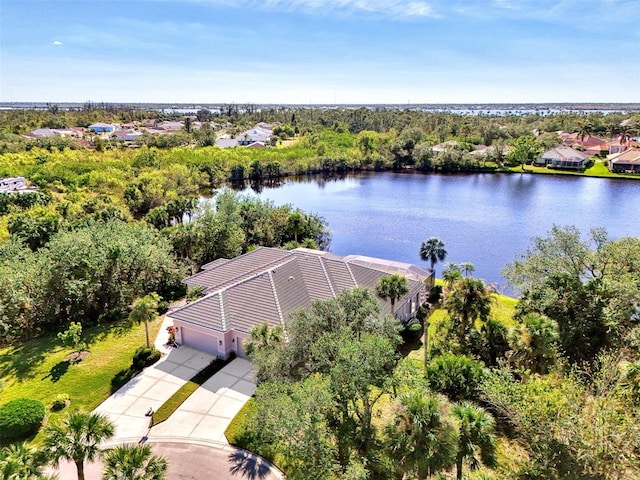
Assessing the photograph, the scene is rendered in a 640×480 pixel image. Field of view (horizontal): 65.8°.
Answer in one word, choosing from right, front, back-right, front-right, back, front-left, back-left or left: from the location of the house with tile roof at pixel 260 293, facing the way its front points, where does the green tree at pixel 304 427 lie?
front-left

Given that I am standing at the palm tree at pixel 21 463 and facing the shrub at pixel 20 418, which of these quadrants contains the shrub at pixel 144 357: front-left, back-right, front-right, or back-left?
front-right

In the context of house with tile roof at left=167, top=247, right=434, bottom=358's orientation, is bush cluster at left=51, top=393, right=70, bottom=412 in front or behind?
in front

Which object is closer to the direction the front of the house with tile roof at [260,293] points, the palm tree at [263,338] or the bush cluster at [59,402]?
the bush cluster

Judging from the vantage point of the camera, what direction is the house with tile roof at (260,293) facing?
facing the viewer and to the left of the viewer

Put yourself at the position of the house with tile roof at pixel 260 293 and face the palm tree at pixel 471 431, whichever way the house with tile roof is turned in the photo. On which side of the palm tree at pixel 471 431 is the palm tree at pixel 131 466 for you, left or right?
right

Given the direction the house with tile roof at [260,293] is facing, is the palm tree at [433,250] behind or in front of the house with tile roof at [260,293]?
behind

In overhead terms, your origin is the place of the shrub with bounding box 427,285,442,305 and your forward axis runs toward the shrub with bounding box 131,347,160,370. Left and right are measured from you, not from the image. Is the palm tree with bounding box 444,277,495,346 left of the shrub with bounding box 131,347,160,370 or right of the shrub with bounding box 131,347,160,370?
left

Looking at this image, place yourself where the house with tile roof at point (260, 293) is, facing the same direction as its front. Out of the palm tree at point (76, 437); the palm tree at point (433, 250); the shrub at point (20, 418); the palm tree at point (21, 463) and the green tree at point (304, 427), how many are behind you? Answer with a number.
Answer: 1

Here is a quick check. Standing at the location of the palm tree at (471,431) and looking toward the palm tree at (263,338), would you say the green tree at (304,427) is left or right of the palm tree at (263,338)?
left

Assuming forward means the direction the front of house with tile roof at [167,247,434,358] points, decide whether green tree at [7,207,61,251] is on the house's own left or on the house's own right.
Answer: on the house's own right

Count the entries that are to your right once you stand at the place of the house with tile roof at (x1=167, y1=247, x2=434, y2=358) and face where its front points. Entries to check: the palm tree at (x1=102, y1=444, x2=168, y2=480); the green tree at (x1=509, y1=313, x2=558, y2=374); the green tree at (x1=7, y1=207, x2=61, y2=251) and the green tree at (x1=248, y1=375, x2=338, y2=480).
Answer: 1

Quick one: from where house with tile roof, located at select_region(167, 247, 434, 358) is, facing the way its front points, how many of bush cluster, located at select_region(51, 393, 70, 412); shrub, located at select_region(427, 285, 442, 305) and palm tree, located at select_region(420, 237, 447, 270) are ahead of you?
1

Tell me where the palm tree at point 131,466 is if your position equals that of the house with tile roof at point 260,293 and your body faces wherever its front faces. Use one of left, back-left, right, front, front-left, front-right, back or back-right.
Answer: front-left

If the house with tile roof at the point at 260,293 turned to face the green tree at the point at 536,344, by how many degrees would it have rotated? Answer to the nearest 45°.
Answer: approximately 90° to its left

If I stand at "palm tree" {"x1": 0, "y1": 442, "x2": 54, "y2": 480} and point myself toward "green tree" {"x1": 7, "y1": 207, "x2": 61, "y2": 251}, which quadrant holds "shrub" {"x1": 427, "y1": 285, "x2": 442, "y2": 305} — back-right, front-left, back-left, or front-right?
front-right

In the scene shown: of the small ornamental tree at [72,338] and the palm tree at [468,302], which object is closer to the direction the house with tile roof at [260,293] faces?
the small ornamental tree

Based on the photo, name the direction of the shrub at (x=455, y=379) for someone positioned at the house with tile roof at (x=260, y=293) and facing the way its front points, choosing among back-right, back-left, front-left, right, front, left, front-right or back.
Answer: left
